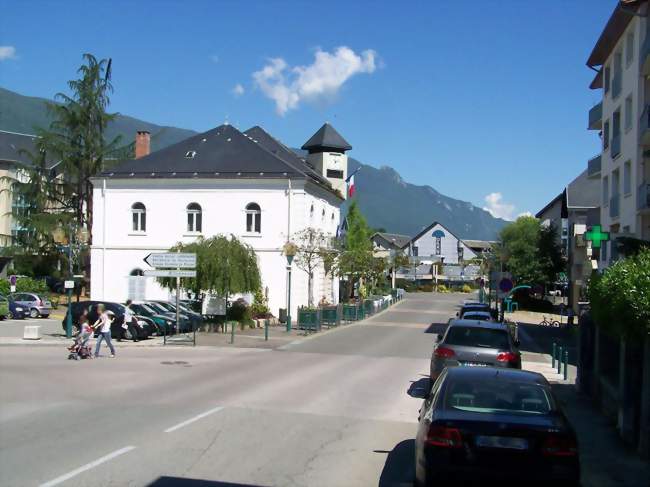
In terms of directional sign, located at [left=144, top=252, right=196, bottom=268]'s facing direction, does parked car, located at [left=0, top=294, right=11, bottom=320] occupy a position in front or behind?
behind

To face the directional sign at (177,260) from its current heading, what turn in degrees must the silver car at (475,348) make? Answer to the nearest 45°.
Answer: approximately 45° to its left

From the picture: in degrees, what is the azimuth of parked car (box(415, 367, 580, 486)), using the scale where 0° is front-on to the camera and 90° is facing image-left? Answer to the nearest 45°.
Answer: approximately 180°

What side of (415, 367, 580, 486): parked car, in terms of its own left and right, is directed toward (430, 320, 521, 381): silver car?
front
